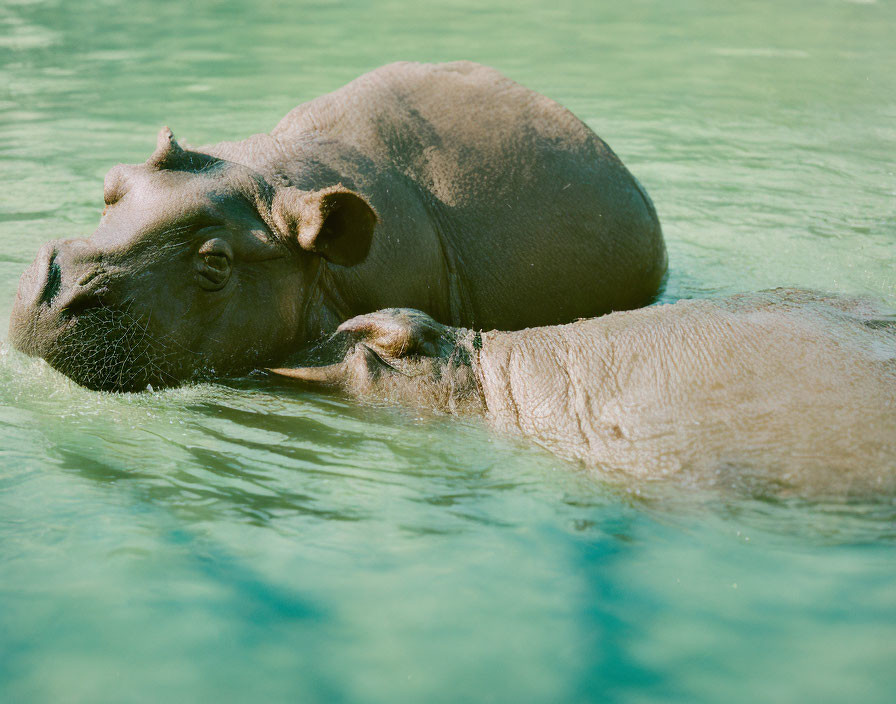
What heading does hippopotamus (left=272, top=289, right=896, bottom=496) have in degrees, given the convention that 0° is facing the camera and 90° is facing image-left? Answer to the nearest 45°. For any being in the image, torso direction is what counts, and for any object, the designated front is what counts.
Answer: approximately 90°

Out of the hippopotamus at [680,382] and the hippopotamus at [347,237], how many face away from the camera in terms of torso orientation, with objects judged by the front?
0

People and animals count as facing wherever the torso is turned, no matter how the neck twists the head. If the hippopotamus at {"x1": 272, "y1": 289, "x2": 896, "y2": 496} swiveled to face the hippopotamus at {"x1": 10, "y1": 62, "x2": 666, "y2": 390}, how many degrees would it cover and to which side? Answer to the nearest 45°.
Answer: approximately 45° to its right

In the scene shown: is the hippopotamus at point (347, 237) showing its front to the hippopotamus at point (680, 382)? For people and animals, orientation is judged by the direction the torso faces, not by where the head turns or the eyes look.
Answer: no

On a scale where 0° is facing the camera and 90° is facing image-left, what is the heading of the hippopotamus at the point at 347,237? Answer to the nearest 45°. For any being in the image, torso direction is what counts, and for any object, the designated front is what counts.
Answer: approximately 45°
